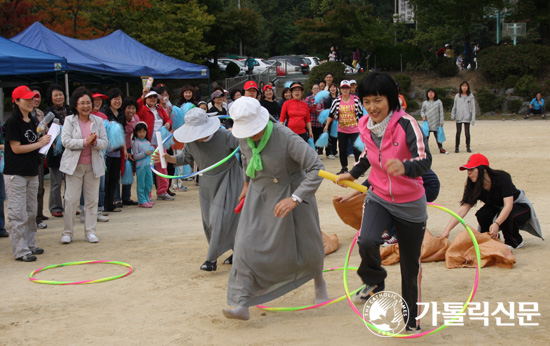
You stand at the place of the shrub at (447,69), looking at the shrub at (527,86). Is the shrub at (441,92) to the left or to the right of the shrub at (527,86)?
right

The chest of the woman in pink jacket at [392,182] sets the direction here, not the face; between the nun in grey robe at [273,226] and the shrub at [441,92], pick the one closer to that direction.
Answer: the nun in grey robe

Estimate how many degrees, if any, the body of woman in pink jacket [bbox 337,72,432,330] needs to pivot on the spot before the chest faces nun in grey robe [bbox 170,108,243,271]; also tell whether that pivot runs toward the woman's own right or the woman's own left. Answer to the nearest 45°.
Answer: approximately 90° to the woman's own right
